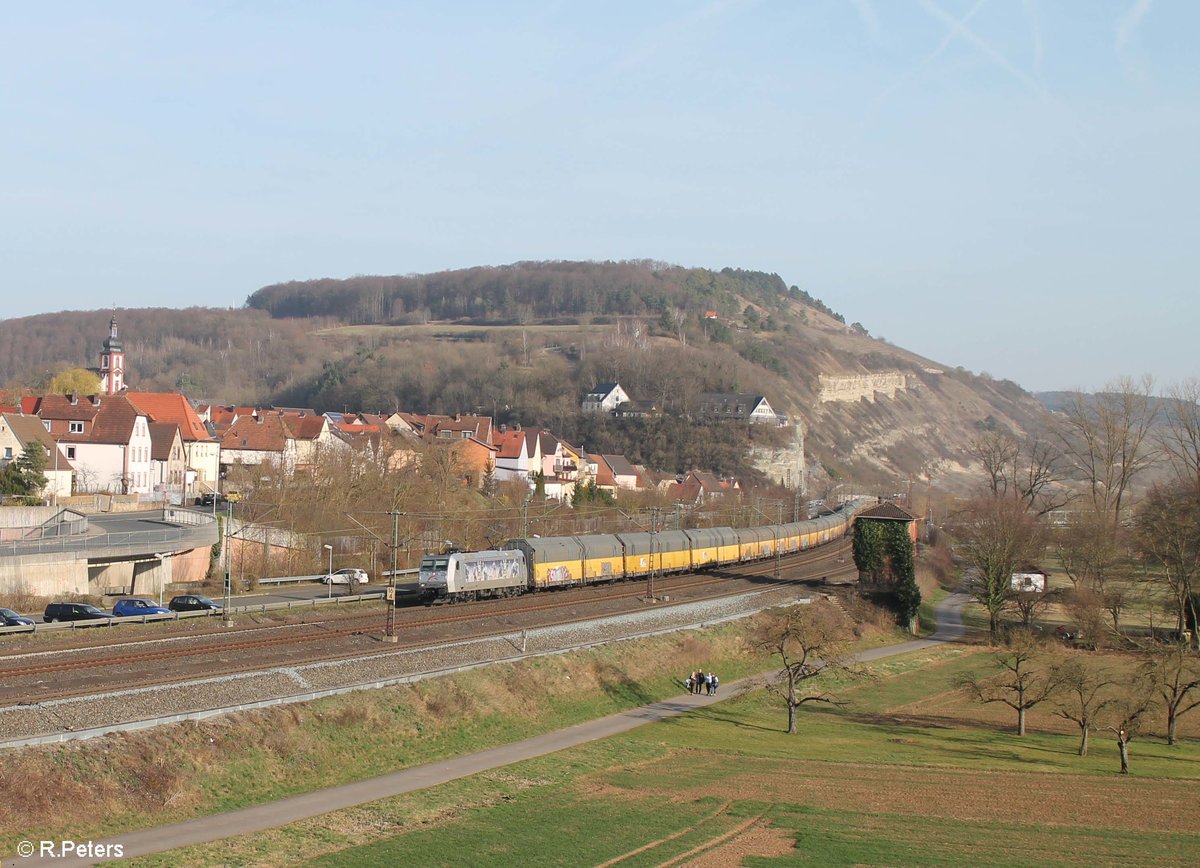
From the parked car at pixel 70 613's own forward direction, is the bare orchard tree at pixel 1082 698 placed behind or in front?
in front

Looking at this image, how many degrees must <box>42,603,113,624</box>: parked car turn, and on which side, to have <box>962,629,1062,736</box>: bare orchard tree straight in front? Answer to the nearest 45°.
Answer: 0° — it already faces it

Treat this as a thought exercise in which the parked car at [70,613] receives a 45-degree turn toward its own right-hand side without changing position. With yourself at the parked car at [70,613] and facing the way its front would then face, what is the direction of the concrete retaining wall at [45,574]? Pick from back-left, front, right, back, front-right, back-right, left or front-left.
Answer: back-left

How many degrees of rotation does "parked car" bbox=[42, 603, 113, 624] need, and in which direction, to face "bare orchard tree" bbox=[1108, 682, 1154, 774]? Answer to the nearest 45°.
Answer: approximately 45° to its right

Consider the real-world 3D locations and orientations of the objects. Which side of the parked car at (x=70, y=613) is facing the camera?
right

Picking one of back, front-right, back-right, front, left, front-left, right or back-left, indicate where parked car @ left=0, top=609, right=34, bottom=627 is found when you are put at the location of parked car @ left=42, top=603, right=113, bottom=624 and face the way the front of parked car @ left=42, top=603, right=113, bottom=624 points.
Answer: back-right

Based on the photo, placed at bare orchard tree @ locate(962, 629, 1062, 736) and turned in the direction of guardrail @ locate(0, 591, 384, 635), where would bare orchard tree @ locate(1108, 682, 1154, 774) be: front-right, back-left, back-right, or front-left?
back-left

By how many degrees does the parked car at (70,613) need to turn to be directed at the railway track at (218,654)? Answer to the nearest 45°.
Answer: approximately 45° to its right

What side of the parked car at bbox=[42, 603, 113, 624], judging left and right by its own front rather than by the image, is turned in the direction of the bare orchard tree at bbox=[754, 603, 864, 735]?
front
